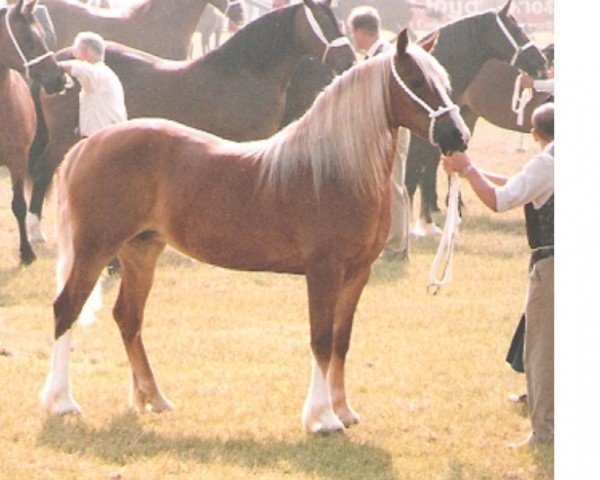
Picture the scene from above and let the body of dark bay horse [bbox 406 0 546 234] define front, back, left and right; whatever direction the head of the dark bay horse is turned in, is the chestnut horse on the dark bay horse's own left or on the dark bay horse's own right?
on the dark bay horse's own right

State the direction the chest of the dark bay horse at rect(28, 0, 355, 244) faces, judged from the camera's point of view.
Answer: to the viewer's right

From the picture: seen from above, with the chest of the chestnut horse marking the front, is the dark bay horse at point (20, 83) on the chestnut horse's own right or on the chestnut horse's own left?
on the chestnut horse's own left

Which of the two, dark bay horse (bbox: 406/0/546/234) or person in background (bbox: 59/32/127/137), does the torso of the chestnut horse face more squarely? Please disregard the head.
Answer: the dark bay horse

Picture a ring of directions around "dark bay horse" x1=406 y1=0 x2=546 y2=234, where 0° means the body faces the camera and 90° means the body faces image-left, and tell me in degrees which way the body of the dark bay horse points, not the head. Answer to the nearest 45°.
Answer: approximately 270°

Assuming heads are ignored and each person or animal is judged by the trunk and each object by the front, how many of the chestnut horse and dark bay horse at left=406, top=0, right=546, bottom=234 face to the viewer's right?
2

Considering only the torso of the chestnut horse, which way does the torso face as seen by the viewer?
to the viewer's right

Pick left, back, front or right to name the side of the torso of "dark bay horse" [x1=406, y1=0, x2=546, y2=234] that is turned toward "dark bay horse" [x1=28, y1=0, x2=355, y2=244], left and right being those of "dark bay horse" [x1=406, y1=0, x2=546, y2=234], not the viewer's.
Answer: back
